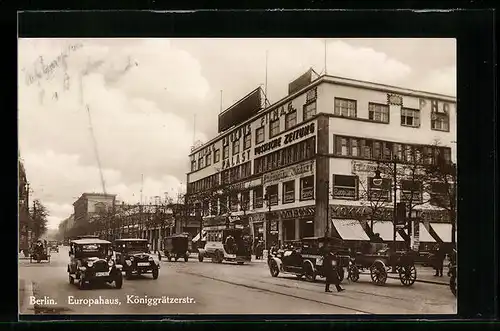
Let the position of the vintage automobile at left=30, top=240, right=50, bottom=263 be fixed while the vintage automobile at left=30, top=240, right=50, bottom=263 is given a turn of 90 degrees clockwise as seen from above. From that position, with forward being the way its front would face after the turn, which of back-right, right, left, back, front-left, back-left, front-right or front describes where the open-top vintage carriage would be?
back

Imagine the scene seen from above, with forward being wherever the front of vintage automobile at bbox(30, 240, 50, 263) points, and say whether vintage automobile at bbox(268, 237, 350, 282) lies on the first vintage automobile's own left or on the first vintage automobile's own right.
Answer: on the first vintage automobile's own left

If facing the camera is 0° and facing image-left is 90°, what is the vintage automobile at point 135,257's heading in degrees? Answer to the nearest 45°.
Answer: approximately 315°

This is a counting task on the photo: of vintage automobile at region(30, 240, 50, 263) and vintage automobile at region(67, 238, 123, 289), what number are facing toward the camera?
2

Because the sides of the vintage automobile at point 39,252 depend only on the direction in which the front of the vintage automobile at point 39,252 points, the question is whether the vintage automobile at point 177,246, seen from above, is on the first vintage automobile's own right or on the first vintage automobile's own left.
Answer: on the first vintage automobile's own left
